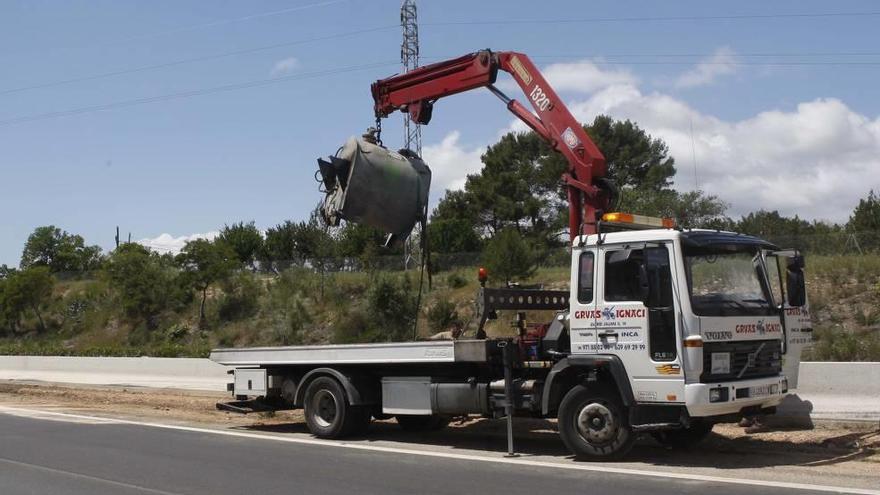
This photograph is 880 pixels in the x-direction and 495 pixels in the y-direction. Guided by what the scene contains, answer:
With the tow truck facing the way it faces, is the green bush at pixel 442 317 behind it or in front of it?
behind

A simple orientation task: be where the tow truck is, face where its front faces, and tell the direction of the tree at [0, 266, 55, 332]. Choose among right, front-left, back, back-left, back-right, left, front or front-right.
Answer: back

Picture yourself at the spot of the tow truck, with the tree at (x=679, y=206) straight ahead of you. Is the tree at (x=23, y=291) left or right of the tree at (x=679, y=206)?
left

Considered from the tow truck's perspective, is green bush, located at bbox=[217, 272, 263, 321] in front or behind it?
behind

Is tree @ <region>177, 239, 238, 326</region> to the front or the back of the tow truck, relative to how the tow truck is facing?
to the back

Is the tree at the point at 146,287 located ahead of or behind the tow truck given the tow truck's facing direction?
behind

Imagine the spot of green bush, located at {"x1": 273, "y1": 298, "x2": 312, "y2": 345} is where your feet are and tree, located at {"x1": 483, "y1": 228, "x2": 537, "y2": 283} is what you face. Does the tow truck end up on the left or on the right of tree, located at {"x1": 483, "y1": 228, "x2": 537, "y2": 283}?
right

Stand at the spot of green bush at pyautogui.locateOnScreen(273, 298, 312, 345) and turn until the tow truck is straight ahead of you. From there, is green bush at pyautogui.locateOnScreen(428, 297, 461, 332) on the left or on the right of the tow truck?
left

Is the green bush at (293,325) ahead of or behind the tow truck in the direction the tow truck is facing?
behind

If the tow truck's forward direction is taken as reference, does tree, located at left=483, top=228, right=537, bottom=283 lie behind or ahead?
behind

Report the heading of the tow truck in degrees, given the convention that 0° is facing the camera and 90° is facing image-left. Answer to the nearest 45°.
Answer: approximately 315°
